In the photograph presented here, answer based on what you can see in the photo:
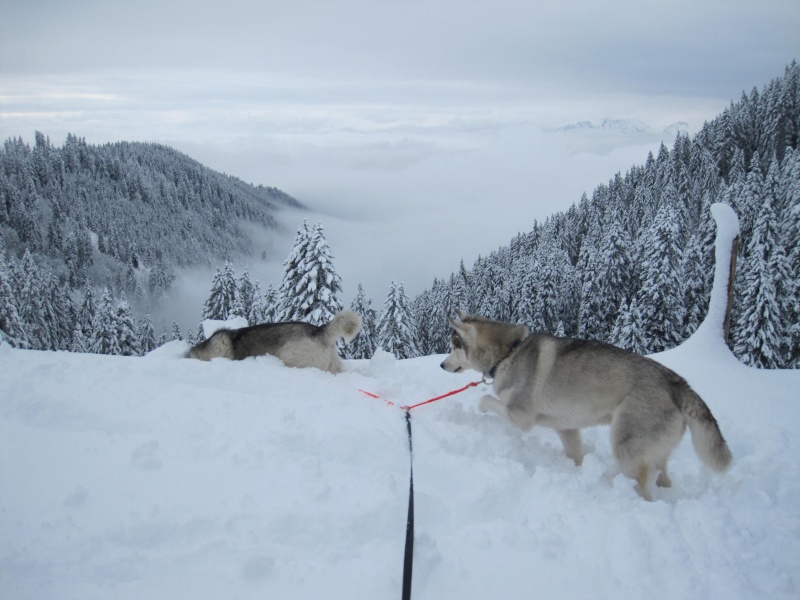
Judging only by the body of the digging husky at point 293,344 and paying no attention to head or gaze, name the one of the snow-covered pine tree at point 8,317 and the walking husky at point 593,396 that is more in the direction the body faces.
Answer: the snow-covered pine tree

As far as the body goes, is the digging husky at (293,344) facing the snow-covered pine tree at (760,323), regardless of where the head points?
no

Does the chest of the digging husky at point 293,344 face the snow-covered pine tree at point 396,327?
no

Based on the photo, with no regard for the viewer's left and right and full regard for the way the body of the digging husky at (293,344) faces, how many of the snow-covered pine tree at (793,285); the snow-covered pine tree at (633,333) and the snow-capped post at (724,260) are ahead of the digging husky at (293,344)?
0

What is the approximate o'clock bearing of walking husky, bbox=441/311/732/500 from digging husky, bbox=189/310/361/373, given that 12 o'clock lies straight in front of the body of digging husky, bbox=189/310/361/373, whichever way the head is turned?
walking husky, bbox=441/311/732/500 is roughly at 8 o'clock from digging husky, bbox=189/310/361/373.

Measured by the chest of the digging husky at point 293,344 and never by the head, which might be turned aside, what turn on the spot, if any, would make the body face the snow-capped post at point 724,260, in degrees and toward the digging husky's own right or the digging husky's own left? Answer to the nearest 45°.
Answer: approximately 180°

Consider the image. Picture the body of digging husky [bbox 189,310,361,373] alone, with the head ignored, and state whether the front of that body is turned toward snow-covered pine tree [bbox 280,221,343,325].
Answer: no

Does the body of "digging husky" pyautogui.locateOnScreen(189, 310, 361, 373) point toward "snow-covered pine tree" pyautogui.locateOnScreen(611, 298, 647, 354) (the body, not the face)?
no

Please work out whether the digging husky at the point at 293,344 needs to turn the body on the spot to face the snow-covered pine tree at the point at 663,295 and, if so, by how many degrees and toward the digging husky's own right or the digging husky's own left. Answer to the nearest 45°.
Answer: approximately 135° to the digging husky's own right

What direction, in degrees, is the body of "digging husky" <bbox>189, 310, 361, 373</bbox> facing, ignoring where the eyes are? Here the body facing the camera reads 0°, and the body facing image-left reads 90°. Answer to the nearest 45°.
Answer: approximately 90°
